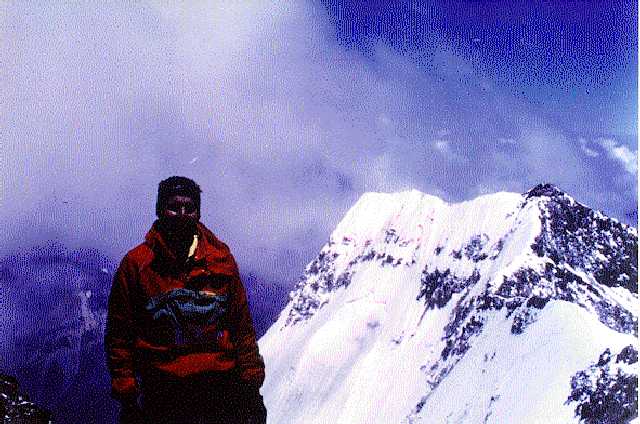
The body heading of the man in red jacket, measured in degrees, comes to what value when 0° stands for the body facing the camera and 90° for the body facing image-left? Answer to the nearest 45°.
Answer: approximately 0°
